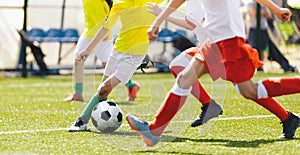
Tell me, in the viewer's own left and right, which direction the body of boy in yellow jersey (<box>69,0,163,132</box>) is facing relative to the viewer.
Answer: facing the viewer and to the left of the viewer

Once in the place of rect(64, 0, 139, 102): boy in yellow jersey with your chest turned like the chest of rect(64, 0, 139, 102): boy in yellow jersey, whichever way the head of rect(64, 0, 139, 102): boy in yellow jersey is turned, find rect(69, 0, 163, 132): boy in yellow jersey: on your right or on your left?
on your left

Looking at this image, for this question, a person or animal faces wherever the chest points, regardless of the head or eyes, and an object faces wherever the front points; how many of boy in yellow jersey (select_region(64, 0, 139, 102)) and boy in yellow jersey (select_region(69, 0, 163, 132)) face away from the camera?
0

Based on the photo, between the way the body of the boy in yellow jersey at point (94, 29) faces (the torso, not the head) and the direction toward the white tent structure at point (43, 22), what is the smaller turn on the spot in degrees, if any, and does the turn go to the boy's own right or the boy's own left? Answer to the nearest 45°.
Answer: approximately 90° to the boy's own right

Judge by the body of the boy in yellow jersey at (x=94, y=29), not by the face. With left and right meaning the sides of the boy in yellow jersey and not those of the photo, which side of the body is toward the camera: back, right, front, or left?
left

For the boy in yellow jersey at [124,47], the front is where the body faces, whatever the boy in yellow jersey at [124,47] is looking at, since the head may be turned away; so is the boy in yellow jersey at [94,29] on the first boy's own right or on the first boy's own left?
on the first boy's own right

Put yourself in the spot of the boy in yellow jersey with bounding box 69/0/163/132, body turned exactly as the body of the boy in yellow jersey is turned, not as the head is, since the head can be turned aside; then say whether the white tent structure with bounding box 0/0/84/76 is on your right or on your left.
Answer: on your right
